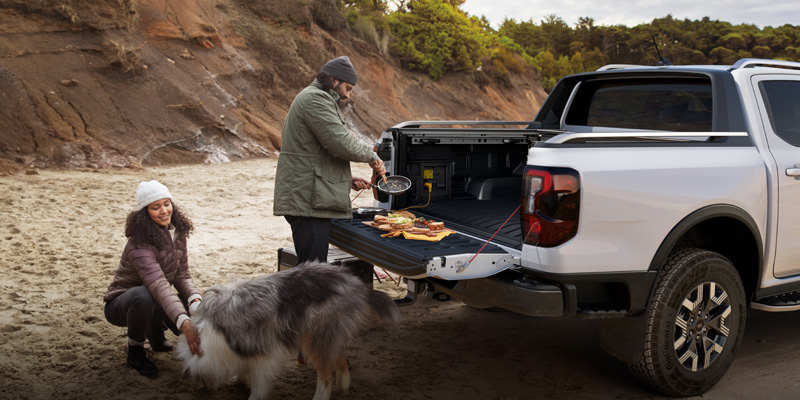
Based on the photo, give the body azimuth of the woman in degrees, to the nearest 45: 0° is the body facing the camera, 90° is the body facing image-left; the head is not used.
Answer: approximately 315°

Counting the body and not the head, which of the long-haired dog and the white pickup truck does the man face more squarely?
the white pickup truck

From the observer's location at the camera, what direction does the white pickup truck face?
facing away from the viewer and to the right of the viewer

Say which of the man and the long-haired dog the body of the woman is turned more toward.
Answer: the long-haired dog

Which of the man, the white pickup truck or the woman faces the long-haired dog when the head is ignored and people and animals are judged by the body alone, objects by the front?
the woman

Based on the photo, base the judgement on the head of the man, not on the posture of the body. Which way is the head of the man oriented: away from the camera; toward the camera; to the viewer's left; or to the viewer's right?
to the viewer's right

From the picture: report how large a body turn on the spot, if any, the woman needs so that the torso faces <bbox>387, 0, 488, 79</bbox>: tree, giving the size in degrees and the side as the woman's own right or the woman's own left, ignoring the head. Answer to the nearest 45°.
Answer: approximately 90° to the woman's own left

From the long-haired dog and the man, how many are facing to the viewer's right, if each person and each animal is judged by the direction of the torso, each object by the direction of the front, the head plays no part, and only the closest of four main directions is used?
1

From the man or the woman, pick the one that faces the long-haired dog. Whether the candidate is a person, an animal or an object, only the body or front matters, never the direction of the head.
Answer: the woman

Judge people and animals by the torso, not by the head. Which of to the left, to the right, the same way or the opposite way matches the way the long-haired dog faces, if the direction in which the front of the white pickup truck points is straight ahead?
the opposite way

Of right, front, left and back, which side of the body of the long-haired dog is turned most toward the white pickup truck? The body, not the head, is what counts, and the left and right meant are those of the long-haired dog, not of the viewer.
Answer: back

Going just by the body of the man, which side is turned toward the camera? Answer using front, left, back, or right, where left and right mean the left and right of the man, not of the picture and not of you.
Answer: right
